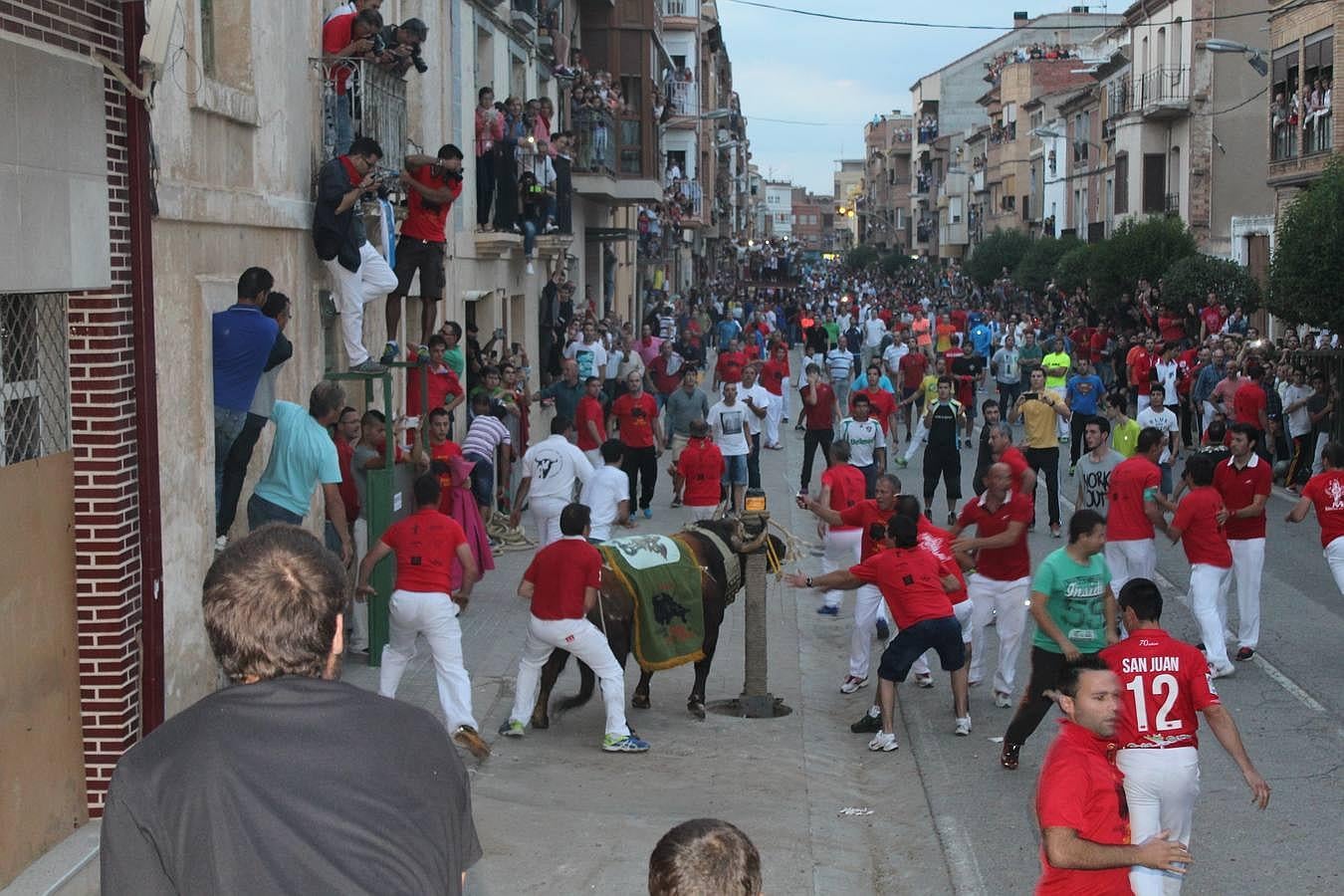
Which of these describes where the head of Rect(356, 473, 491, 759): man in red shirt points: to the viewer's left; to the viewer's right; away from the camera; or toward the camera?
away from the camera

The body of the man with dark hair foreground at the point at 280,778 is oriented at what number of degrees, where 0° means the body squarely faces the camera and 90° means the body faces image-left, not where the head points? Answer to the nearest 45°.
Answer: approximately 180°

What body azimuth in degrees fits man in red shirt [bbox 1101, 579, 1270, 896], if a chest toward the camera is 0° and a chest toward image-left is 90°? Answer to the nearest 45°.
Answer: approximately 180°

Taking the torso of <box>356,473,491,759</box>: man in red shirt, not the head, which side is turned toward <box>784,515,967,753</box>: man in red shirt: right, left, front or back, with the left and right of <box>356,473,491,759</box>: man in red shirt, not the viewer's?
right

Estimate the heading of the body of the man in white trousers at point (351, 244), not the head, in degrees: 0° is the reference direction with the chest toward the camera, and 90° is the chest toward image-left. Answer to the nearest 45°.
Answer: approximately 270°

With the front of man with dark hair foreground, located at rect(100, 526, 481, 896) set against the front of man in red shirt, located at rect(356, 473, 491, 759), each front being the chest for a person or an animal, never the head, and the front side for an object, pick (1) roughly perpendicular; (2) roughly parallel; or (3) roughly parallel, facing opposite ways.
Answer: roughly parallel

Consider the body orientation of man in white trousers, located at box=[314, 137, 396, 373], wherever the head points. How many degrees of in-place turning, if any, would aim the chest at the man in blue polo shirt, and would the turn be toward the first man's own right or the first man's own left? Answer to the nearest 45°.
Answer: approximately 90° to the first man's own right

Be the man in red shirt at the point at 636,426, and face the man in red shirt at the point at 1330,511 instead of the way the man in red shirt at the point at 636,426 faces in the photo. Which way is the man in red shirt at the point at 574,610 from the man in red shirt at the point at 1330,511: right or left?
right

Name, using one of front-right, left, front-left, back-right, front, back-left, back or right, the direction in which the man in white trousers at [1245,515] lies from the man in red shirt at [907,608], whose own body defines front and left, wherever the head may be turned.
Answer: right

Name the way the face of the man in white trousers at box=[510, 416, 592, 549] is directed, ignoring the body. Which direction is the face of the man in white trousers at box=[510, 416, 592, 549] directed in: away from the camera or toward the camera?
away from the camera

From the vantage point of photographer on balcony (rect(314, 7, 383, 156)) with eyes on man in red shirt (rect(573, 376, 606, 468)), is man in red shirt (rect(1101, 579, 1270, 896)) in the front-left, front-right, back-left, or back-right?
back-right

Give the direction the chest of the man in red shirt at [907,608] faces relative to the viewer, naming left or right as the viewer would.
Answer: facing away from the viewer and to the left of the viewer

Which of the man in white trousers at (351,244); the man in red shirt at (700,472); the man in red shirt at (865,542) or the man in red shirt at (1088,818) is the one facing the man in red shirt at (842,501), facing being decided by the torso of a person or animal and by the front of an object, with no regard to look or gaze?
the man in white trousers

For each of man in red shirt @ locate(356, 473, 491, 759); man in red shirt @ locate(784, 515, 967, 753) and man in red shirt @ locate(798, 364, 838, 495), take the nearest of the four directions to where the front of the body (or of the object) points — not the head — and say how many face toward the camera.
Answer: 1

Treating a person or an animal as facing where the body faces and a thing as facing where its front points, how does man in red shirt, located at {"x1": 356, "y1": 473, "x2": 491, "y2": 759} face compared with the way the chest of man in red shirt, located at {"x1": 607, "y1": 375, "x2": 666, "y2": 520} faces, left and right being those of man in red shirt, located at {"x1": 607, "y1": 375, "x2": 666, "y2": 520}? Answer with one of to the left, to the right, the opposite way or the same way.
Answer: the opposite way

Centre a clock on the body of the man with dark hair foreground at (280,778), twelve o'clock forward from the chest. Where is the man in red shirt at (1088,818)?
The man in red shirt is roughly at 2 o'clock from the man with dark hair foreground.

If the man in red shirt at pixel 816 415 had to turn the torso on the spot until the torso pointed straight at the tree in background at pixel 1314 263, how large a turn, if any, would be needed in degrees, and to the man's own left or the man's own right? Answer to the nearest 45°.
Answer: approximately 135° to the man's own left
